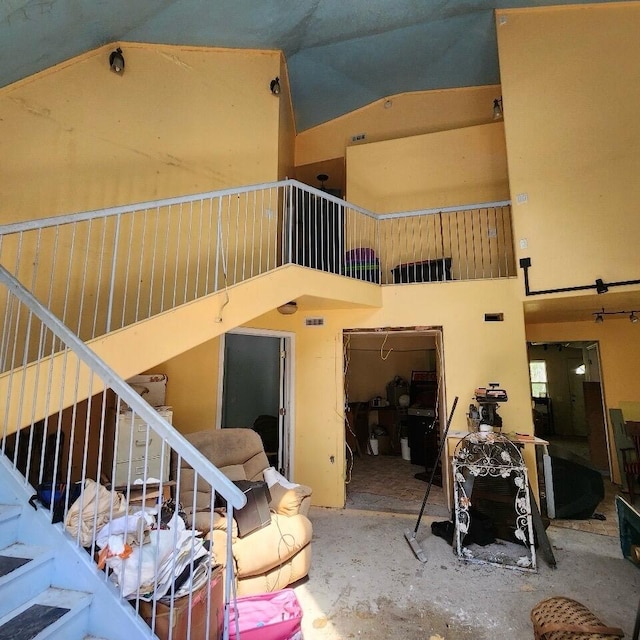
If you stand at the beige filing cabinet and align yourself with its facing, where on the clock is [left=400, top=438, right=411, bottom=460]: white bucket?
The white bucket is roughly at 8 o'clock from the beige filing cabinet.

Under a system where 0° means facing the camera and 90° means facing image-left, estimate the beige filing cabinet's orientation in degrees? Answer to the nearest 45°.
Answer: approximately 0°

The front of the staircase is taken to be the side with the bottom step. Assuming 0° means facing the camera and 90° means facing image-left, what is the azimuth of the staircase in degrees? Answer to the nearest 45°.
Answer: approximately 315°

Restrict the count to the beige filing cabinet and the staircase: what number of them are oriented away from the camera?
0

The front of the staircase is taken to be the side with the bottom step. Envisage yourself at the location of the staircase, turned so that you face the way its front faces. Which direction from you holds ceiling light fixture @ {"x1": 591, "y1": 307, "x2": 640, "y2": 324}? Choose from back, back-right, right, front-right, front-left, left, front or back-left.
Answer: front-left

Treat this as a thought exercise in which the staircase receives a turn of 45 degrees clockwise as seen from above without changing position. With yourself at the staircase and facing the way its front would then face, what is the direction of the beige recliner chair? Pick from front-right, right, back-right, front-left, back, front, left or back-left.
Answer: back-left

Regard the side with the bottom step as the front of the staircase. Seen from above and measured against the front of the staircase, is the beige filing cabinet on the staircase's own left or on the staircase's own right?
on the staircase's own left

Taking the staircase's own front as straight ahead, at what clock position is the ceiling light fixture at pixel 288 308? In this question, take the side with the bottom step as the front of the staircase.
The ceiling light fixture is roughly at 9 o'clock from the staircase.

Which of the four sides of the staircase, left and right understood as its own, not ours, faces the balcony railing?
left

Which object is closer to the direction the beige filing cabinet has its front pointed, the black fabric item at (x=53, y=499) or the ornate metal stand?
the black fabric item
